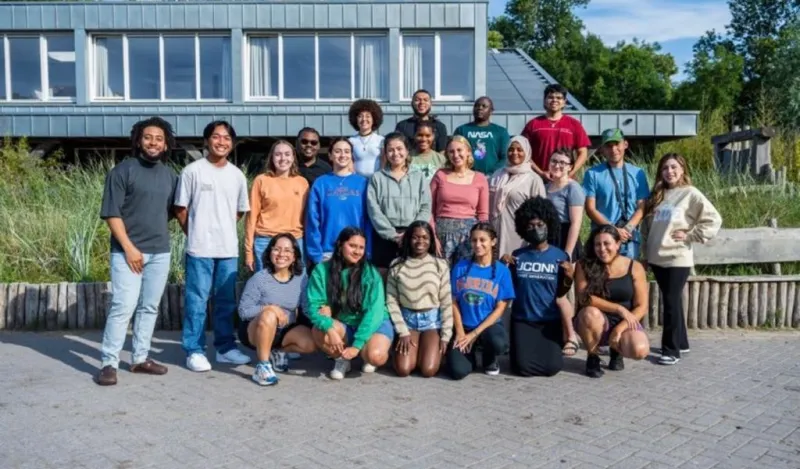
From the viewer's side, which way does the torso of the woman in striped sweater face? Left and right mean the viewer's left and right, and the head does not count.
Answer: facing the viewer

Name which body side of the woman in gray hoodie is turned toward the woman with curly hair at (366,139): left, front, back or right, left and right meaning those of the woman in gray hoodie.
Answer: back

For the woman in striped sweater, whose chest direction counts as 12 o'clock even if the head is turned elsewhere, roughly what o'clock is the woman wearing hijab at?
The woman wearing hijab is roughly at 8 o'clock from the woman in striped sweater.

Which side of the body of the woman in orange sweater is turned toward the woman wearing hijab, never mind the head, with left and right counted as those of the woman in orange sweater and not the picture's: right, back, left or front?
left

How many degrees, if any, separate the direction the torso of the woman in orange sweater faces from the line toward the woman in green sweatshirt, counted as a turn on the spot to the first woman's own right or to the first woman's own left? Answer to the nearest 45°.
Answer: approximately 45° to the first woman's own left

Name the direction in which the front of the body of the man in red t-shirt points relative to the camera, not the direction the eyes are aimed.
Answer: toward the camera

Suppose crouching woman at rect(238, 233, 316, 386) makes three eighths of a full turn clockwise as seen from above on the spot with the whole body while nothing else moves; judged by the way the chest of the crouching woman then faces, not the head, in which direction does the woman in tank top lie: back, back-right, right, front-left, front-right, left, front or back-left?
back-right

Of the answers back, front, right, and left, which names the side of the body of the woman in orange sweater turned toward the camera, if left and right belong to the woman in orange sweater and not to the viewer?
front

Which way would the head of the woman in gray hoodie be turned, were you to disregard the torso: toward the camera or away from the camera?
toward the camera

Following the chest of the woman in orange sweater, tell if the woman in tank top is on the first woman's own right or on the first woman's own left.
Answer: on the first woman's own left

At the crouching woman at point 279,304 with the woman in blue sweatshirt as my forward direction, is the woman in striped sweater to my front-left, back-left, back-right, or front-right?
front-right
